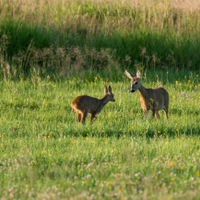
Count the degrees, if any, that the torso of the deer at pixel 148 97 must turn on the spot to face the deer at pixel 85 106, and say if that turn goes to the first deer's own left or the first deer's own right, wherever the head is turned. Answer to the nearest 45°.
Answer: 0° — it already faces it

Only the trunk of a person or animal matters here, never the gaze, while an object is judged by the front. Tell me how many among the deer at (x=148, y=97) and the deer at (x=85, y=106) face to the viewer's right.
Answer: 1

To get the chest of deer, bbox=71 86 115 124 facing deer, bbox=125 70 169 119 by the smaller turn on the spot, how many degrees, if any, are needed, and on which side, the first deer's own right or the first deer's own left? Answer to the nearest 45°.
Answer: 0° — it already faces it

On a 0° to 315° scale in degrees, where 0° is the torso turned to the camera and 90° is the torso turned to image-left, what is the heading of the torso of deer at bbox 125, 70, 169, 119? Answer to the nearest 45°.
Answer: approximately 45°

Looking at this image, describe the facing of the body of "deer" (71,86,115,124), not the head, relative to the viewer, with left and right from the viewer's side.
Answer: facing to the right of the viewer
